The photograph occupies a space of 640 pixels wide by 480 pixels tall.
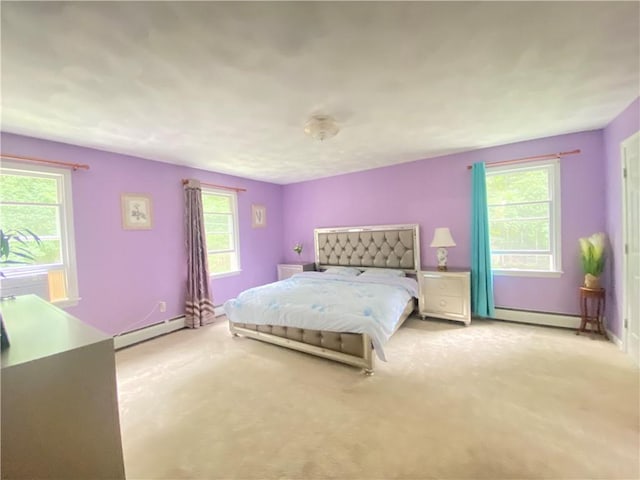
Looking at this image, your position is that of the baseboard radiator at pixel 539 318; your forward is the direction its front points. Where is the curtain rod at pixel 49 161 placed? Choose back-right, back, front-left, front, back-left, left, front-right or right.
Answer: front-right

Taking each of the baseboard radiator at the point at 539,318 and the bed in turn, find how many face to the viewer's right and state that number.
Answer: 0

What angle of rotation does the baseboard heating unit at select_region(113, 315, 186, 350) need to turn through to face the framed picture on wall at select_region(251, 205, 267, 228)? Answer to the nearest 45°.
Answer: approximately 90° to its left

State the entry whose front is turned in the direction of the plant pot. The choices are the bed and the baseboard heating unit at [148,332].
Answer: the baseboard heating unit

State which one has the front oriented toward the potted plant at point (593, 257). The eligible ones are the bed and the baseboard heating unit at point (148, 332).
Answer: the baseboard heating unit

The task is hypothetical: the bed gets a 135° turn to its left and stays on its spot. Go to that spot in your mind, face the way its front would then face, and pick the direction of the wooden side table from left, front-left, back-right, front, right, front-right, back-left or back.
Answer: front

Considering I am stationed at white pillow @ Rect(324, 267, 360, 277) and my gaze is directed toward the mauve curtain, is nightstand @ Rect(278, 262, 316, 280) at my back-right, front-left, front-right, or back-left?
front-right

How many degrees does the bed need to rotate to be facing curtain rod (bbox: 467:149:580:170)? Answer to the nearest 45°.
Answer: approximately 135° to its left

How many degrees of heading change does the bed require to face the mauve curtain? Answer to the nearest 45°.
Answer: approximately 45° to its right

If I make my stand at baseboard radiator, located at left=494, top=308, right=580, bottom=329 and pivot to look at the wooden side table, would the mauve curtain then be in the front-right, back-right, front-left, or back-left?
back-right

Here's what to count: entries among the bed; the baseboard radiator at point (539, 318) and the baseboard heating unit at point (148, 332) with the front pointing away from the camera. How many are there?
0

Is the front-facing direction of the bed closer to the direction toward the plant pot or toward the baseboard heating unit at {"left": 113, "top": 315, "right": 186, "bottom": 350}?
the baseboard heating unit

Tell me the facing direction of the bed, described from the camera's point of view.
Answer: facing the viewer and to the left of the viewer

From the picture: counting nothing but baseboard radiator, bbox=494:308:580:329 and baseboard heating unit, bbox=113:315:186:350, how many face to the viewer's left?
0

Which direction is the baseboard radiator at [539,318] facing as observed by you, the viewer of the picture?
facing the viewer

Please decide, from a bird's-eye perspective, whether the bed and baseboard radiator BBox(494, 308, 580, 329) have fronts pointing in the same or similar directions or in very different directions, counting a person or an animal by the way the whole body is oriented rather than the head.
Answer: same or similar directions

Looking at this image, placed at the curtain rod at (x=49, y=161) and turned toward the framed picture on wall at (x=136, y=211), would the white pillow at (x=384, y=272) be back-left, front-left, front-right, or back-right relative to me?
front-right

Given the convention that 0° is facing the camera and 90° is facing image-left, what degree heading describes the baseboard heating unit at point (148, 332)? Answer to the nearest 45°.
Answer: approximately 315°
